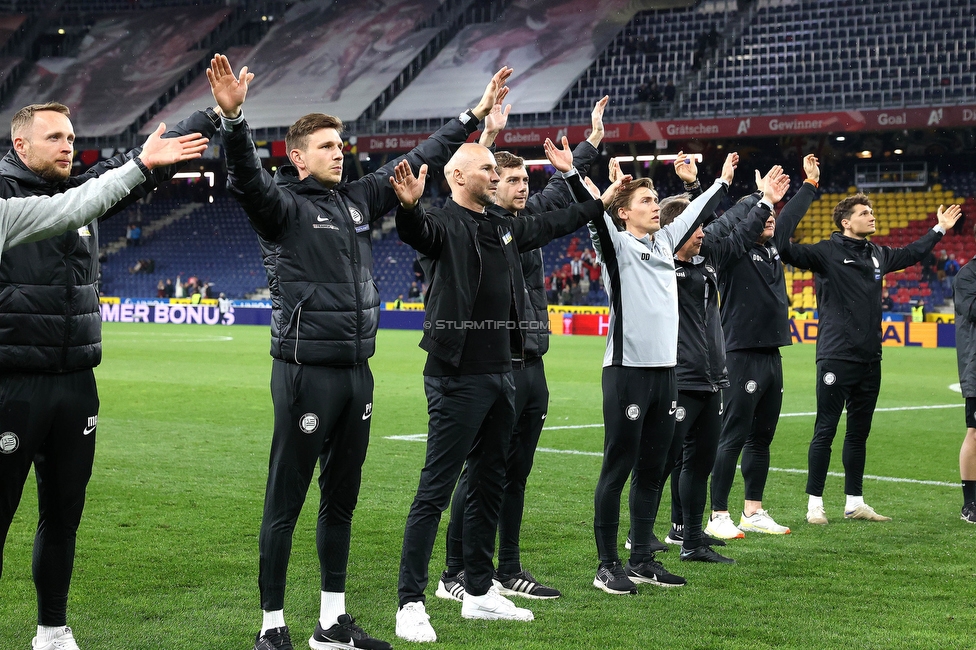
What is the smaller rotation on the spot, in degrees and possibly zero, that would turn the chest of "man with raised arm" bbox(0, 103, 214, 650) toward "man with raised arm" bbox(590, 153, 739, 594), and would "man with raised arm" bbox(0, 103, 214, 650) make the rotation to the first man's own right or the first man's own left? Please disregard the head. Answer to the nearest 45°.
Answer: approximately 45° to the first man's own left

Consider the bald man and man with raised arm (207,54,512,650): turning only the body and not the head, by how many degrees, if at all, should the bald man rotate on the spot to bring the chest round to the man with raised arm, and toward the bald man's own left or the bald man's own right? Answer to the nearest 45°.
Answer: approximately 90° to the bald man's own right

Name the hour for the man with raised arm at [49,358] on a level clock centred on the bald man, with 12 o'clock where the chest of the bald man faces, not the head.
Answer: The man with raised arm is roughly at 4 o'clock from the bald man.

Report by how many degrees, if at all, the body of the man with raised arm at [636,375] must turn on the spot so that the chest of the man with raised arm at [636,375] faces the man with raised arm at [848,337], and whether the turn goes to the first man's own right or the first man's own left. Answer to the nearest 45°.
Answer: approximately 90° to the first man's own left

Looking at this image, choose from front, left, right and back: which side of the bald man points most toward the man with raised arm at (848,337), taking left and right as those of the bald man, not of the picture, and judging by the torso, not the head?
left

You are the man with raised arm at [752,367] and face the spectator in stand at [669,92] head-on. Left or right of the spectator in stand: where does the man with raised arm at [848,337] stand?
right

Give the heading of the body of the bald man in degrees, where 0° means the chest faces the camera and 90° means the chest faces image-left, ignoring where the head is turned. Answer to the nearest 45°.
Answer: approximately 315°

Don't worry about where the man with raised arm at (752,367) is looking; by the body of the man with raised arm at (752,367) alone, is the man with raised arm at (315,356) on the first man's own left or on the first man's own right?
on the first man's own right
